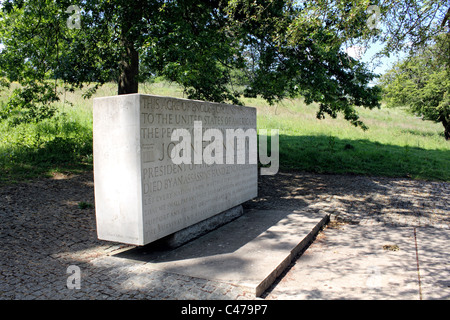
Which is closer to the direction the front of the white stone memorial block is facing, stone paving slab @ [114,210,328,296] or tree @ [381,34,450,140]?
the stone paving slab

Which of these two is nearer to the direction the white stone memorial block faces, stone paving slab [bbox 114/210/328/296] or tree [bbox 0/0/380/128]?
the stone paving slab

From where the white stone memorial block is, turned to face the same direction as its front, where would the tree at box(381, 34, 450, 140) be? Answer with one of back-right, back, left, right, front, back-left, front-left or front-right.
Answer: left

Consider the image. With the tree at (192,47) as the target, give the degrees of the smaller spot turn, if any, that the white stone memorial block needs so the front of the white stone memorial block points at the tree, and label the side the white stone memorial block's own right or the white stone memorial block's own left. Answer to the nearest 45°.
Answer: approximately 135° to the white stone memorial block's own left

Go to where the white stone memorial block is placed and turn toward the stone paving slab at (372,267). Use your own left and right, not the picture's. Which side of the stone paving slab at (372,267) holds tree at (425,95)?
left

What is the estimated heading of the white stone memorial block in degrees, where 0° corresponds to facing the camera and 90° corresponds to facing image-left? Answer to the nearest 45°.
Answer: approximately 315°

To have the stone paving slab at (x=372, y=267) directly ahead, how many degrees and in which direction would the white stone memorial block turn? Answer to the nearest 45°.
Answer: approximately 45° to its left
